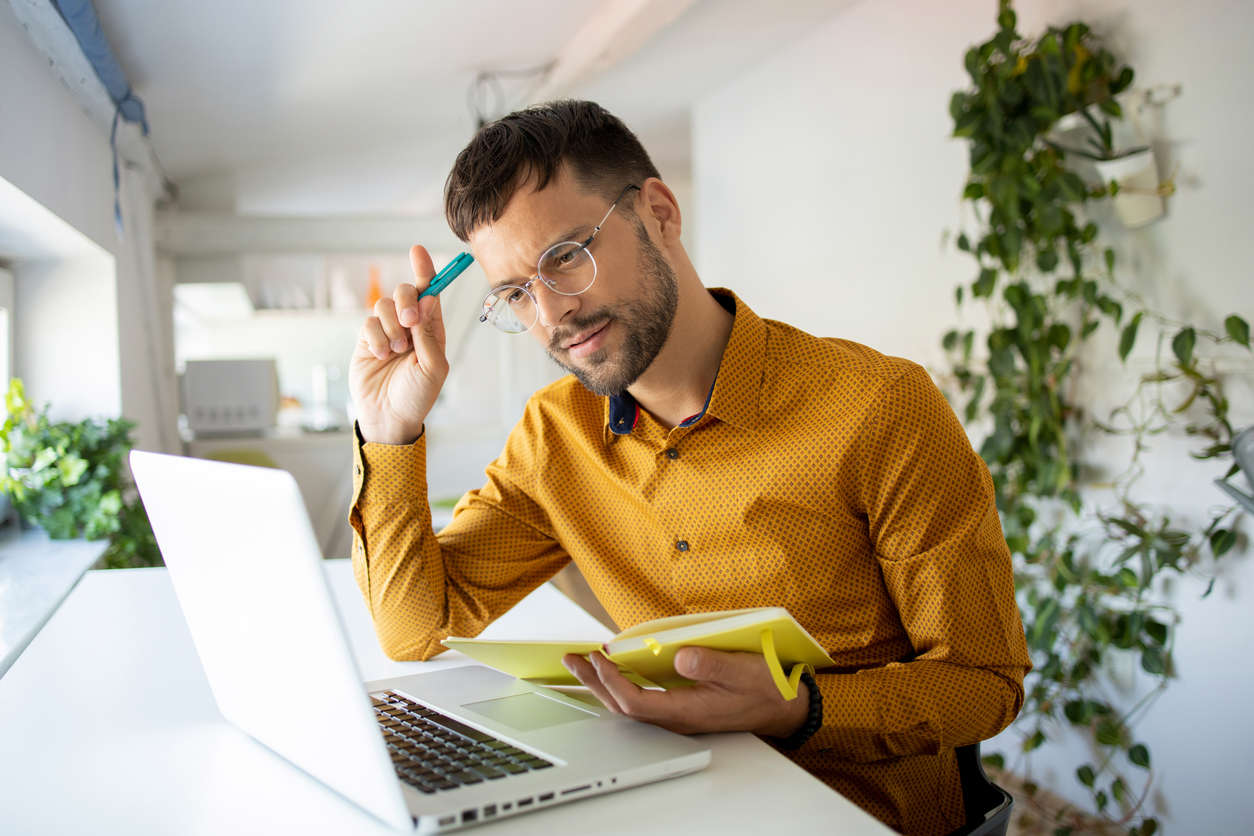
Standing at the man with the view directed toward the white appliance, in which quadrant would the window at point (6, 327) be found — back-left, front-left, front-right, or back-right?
front-left

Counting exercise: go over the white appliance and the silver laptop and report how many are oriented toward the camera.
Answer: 1

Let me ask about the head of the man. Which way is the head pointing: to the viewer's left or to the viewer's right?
to the viewer's left

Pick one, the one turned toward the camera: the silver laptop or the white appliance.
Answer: the white appliance

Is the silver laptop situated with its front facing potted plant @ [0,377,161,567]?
no

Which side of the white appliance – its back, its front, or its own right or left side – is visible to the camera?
front

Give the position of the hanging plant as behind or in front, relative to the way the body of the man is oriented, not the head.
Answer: behind

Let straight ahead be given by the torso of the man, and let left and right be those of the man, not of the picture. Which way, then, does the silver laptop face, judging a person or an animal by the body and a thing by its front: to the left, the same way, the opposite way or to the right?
the opposite way

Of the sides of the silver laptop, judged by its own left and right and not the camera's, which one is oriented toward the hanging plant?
front

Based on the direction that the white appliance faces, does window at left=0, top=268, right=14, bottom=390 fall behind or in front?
in front

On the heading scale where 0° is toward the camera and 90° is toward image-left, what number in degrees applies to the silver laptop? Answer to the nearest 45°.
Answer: approximately 225°

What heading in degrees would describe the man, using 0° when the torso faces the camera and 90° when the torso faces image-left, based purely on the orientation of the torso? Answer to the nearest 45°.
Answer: approximately 45°

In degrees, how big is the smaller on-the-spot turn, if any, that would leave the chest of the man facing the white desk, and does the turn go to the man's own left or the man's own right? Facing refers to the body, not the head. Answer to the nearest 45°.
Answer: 0° — they already face it

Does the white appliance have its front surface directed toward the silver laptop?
yes

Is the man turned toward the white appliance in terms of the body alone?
no

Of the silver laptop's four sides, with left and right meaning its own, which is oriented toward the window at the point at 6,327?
left
